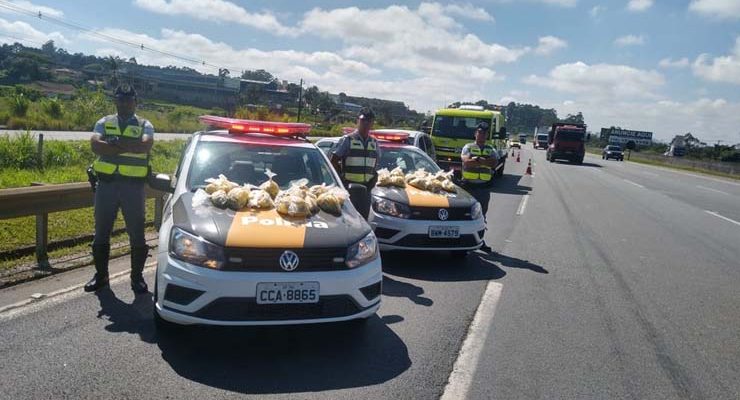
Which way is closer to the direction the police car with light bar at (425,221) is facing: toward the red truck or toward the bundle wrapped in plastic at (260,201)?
the bundle wrapped in plastic

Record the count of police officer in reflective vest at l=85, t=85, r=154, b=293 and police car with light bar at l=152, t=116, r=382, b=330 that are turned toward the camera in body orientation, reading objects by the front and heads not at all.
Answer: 2

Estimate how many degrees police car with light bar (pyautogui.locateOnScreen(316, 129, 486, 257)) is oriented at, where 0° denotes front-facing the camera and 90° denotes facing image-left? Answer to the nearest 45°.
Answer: approximately 315°

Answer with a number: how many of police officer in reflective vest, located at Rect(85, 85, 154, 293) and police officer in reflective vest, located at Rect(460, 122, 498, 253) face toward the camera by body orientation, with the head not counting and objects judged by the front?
2
